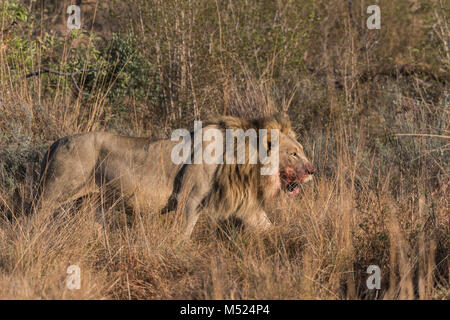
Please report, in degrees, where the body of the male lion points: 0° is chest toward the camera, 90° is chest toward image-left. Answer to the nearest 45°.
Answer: approximately 270°
